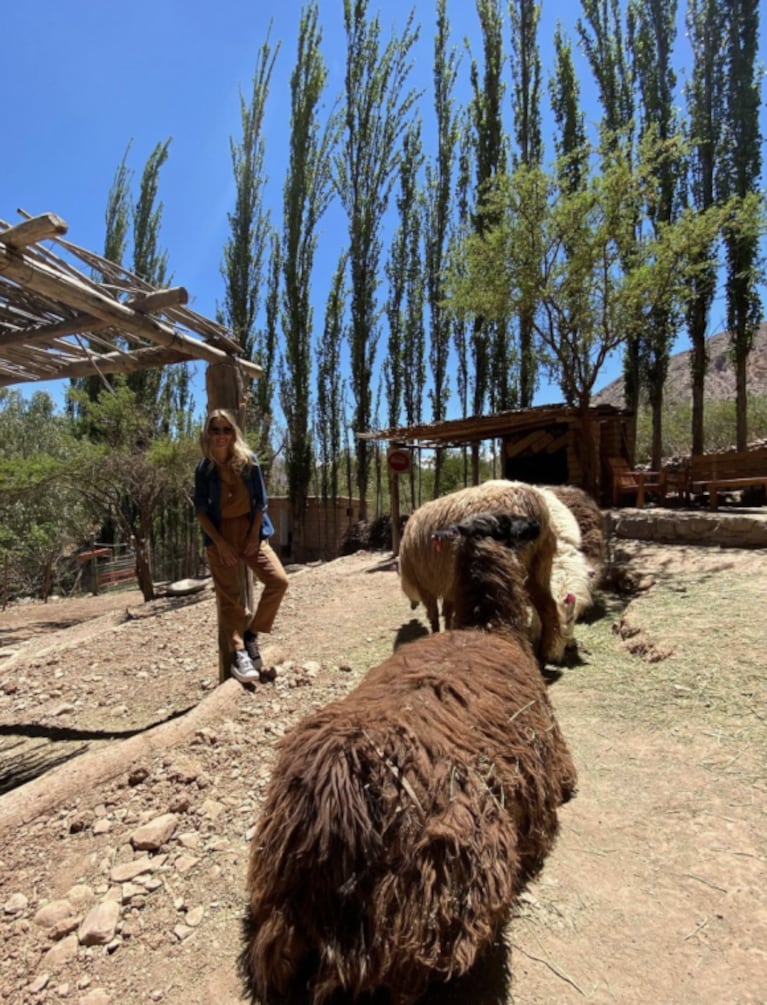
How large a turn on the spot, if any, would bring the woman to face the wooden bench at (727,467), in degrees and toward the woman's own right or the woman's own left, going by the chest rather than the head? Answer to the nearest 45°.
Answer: approximately 135° to the woman's own left

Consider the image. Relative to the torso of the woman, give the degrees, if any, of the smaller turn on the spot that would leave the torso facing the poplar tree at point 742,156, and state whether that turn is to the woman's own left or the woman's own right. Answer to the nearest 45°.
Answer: approximately 135° to the woman's own left

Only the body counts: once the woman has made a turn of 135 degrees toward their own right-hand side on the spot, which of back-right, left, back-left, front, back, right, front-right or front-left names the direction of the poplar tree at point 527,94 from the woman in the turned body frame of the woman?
right

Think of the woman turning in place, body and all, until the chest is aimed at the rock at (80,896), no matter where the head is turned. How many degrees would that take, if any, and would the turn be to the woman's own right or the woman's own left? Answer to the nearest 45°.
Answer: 0° — they already face it

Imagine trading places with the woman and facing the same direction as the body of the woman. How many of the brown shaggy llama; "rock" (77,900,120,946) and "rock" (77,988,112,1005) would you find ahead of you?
3

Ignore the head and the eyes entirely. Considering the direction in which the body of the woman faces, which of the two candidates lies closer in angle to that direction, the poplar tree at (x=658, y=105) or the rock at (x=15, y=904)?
the rock

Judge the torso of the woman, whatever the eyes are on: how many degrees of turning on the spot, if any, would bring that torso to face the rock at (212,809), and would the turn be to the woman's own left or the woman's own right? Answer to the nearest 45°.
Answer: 0° — they already face it

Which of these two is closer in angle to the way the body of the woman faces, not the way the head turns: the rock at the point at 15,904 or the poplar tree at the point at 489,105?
the rock

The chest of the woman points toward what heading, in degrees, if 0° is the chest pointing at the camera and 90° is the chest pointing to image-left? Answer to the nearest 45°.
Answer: approximately 0°

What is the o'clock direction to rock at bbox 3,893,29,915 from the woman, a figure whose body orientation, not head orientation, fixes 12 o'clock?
The rock is roughly at 1 o'clock from the woman.

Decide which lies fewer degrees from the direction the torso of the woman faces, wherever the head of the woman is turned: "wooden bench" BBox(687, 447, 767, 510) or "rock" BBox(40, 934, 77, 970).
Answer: the rock

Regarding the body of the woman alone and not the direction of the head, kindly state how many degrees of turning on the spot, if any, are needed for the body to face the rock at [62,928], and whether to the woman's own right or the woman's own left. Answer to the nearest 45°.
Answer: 0° — they already face it

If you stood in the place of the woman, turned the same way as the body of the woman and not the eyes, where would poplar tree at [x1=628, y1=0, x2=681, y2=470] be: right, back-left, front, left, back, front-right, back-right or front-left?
back-left

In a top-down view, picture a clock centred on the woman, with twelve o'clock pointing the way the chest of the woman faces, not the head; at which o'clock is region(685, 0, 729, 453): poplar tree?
The poplar tree is roughly at 8 o'clock from the woman.

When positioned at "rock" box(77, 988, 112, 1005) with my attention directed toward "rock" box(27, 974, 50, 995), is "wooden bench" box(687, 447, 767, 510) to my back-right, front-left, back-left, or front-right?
back-right
